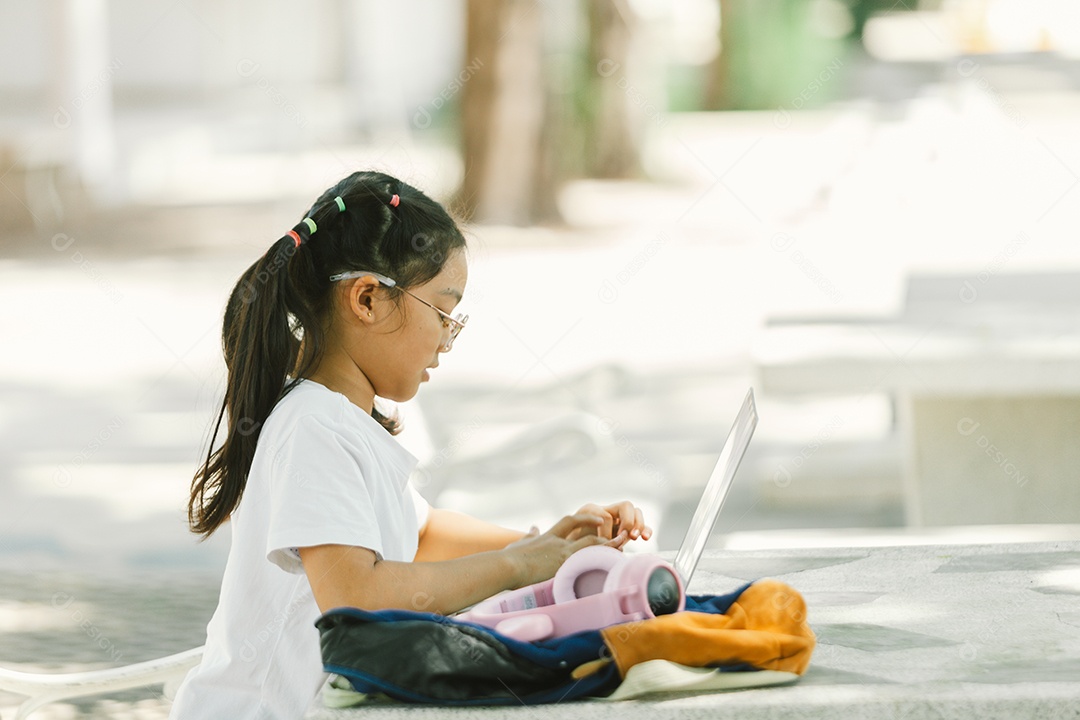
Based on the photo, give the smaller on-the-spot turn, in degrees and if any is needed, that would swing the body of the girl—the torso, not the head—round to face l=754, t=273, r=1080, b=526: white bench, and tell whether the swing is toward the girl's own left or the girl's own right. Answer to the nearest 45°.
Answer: approximately 45° to the girl's own left

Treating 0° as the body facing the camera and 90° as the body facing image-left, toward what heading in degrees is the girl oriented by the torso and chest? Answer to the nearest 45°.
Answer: approximately 270°

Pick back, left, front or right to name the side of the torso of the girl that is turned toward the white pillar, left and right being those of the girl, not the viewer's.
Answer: left

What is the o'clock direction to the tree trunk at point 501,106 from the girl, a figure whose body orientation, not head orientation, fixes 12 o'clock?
The tree trunk is roughly at 9 o'clock from the girl.

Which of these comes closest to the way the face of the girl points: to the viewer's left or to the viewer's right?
to the viewer's right
